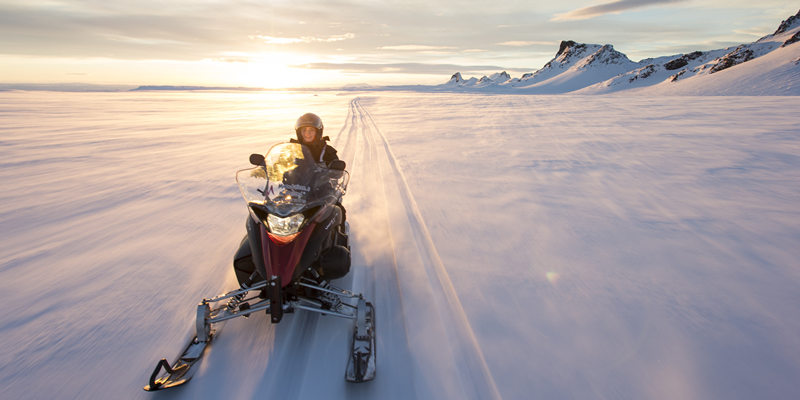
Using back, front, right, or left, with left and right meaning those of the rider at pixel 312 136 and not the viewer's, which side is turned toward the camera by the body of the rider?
front

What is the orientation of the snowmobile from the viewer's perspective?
toward the camera
